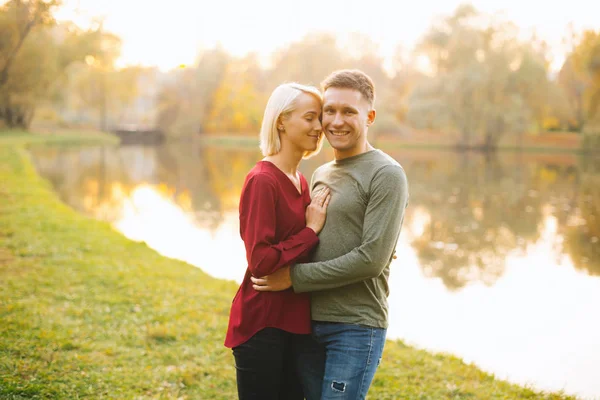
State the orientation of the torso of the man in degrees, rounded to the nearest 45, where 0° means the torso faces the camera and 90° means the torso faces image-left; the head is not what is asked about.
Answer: approximately 45°

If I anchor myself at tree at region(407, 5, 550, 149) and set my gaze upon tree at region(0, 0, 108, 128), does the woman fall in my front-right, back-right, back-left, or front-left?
front-left

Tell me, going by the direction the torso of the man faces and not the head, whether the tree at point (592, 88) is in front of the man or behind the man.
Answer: behind

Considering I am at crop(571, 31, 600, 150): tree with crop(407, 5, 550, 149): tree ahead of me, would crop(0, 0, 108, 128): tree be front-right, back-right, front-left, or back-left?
front-left

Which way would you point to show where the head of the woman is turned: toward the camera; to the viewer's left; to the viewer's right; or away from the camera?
to the viewer's right

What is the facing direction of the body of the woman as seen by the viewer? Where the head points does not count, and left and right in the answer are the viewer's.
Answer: facing the viewer and to the right of the viewer

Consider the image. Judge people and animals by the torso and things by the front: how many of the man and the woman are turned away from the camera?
0
